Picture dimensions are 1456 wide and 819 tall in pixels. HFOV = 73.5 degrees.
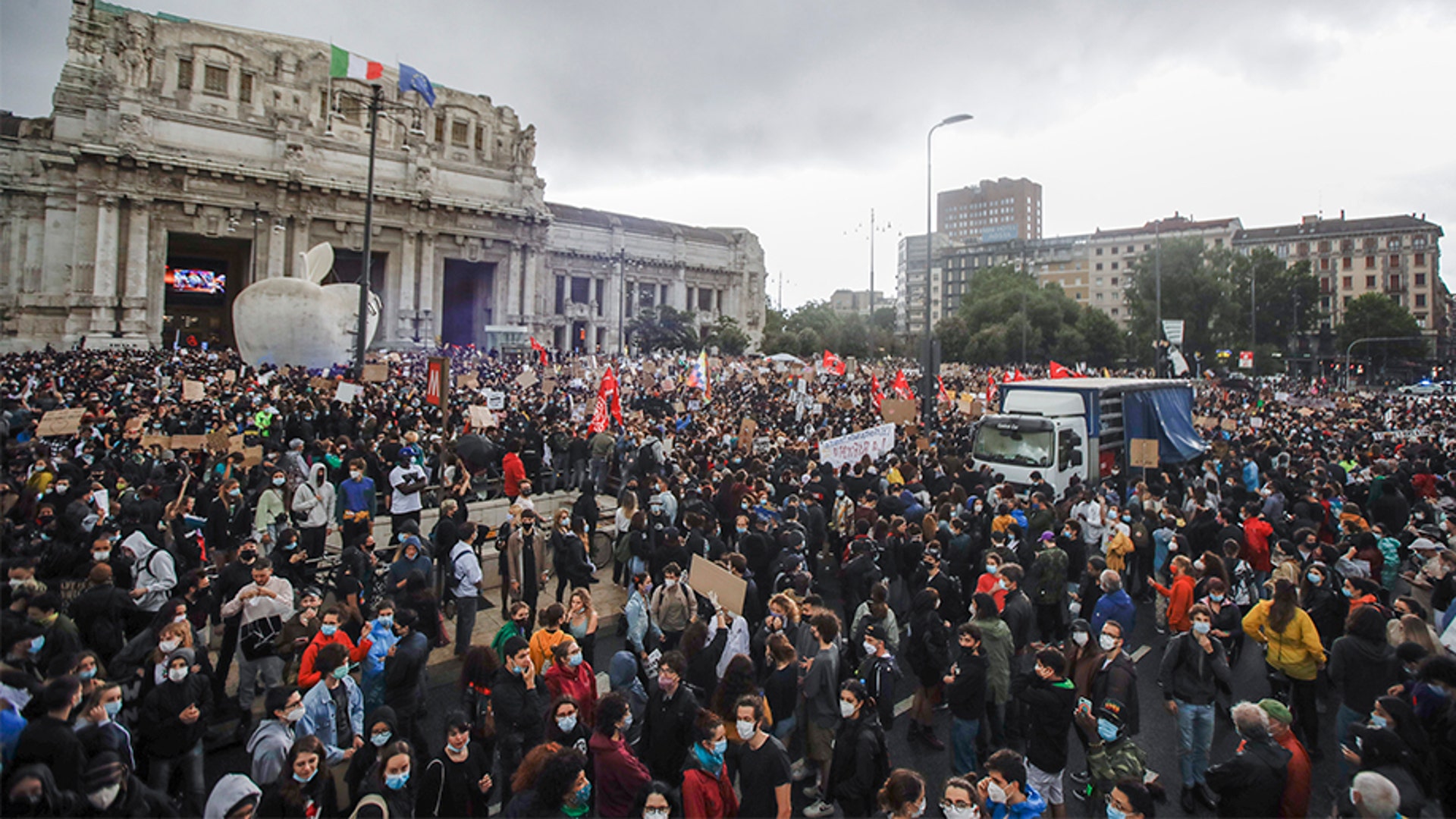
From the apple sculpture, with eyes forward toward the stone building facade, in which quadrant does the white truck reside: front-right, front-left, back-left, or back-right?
back-right

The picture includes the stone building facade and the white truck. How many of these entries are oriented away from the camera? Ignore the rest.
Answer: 0

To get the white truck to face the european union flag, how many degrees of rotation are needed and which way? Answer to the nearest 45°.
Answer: approximately 45° to its right

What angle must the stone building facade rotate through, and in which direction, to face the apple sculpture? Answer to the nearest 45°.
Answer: approximately 45° to its right

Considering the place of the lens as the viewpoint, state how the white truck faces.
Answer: facing the viewer and to the left of the viewer
